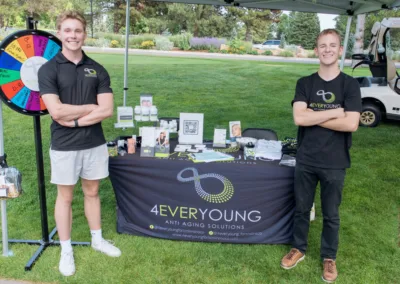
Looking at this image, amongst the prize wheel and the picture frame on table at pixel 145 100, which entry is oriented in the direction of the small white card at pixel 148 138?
the picture frame on table

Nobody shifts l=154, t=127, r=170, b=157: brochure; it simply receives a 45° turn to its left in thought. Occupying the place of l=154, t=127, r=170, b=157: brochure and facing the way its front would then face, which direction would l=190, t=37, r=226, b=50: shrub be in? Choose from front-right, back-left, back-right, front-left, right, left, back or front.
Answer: back-left

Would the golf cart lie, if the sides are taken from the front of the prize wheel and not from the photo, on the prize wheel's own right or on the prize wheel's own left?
on the prize wheel's own left

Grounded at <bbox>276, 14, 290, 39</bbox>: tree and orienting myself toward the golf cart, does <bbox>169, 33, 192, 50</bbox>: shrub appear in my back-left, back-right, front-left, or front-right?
front-right

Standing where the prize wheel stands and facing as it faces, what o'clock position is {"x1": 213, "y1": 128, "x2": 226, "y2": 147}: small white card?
The small white card is roughly at 9 o'clock from the prize wheel.

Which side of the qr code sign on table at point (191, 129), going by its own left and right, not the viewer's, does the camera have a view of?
front

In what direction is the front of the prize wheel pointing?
toward the camera

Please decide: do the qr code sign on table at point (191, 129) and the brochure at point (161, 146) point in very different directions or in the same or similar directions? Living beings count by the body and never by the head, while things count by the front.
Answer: same or similar directions

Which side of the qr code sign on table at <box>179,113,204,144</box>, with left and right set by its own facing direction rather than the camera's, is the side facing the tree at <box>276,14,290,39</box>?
back

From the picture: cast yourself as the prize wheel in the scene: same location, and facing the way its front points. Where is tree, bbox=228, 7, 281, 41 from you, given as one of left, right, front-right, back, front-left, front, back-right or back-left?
back-left
